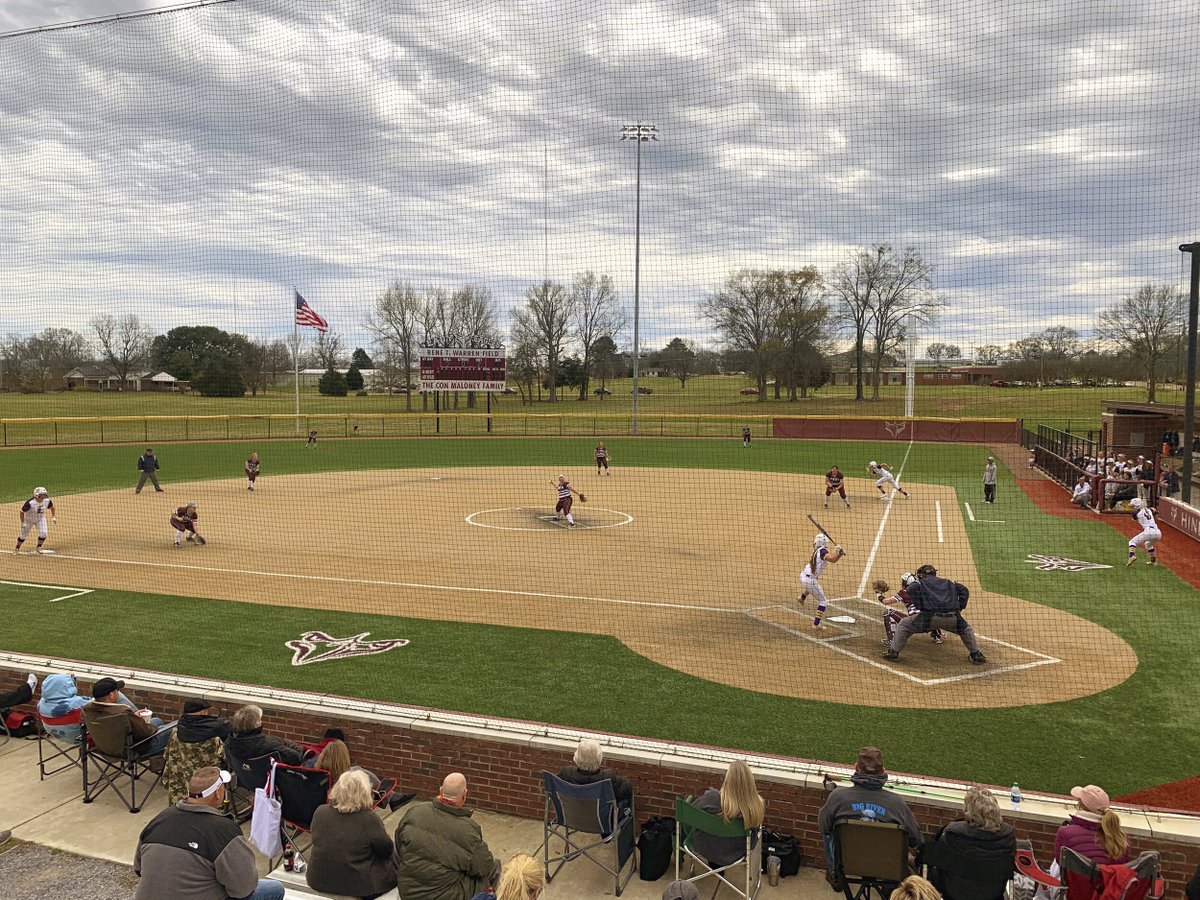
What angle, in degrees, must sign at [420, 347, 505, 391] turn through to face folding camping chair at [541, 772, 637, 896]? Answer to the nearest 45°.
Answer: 0° — it already faces it

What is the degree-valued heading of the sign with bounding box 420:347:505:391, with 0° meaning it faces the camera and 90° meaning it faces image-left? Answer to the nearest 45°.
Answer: approximately 0°

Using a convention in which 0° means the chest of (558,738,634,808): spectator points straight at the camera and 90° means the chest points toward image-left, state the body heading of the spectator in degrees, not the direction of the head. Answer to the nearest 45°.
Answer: approximately 180°

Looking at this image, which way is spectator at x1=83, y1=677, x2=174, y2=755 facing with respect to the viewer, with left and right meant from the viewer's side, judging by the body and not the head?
facing away from the viewer and to the right of the viewer

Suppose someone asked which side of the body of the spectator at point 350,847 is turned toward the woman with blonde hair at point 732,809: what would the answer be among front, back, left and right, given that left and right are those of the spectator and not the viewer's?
right

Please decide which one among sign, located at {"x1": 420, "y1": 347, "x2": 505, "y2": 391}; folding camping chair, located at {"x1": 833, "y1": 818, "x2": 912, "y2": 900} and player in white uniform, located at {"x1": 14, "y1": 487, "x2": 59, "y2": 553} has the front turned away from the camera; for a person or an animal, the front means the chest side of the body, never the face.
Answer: the folding camping chair

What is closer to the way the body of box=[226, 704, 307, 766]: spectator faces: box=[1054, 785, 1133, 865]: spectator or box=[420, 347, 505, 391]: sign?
the sign

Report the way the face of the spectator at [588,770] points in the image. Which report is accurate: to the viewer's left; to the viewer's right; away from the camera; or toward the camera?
away from the camera

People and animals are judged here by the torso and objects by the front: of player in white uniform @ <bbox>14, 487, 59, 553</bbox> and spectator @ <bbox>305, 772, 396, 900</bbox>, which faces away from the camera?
the spectator

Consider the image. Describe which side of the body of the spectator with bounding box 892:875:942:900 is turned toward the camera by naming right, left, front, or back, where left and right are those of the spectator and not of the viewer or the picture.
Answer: back

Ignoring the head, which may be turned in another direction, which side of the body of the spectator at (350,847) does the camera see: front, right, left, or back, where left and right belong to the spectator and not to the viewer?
back

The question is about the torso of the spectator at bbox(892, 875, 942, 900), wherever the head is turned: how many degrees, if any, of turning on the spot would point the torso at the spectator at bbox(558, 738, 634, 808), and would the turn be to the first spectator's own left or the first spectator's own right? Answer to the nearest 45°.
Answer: approximately 45° to the first spectator's own left

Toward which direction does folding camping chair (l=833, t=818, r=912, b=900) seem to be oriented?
away from the camera
